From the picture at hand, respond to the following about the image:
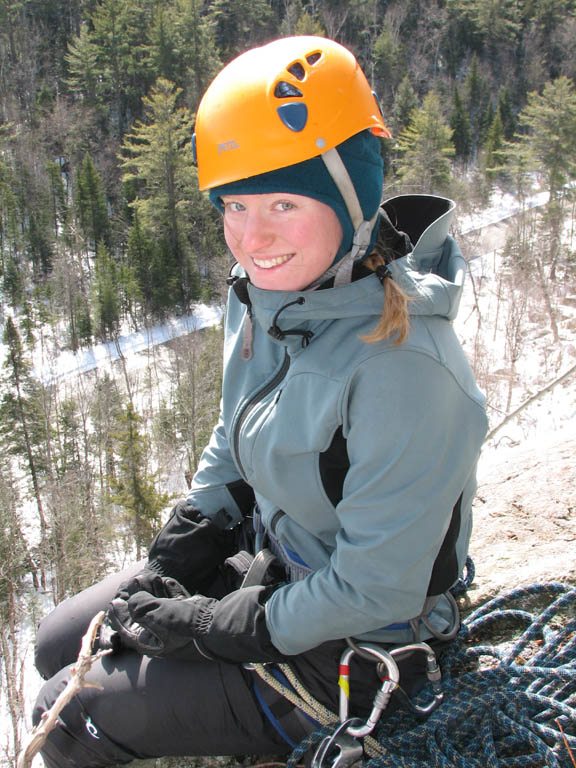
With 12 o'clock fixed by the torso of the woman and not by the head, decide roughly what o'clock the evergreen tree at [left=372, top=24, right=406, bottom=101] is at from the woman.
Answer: The evergreen tree is roughly at 5 o'clock from the woman.

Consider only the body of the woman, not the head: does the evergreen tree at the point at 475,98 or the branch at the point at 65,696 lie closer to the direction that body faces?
the branch

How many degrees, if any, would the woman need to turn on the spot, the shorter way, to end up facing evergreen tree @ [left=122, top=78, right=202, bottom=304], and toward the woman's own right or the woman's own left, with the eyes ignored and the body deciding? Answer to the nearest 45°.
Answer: approximately 135° to the woman's own right

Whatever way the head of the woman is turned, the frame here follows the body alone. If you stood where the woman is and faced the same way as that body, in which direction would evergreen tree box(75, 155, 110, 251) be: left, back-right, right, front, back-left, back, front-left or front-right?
back-right

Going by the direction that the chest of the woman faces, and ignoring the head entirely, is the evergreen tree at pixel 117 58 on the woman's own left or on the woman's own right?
on the woman's own right

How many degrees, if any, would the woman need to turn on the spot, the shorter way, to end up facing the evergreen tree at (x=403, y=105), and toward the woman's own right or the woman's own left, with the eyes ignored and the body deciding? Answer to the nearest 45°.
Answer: approximately 135° to the woman's own right

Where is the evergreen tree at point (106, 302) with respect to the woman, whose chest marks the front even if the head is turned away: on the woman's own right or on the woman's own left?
on the woman's own right

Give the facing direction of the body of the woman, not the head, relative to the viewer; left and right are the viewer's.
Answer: facing the viewer and to the left of the viewer

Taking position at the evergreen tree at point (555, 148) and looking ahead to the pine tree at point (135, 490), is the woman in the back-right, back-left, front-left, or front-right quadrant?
front-left

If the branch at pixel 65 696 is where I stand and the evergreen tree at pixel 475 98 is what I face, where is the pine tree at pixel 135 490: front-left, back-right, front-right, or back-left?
front-left

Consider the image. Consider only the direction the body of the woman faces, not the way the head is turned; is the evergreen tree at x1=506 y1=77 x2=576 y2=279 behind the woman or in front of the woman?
behind
